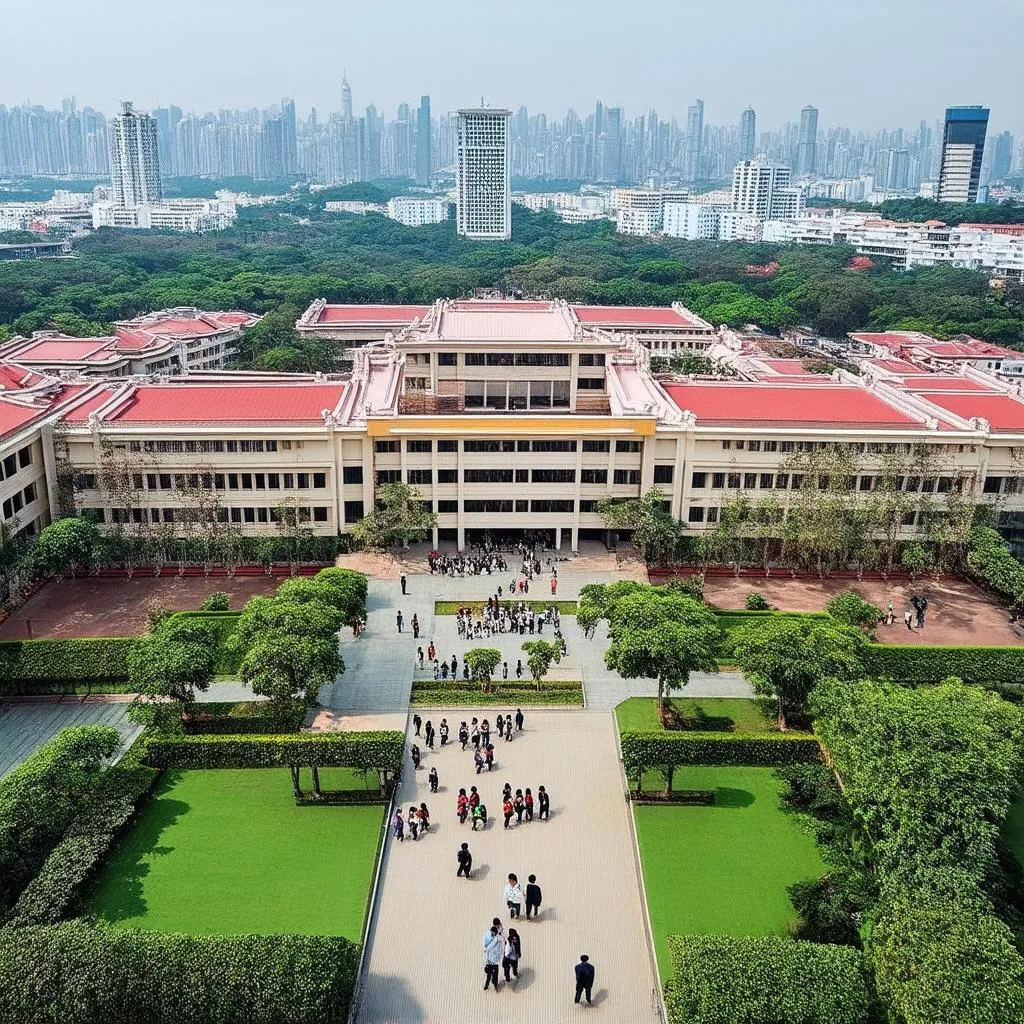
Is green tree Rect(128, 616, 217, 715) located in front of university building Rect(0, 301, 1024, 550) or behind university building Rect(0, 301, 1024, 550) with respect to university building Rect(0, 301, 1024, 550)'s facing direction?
in front

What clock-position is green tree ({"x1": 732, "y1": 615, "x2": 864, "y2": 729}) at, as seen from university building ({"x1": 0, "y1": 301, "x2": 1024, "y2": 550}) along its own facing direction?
The green tree is roughly at 11 o'clock from the university building.

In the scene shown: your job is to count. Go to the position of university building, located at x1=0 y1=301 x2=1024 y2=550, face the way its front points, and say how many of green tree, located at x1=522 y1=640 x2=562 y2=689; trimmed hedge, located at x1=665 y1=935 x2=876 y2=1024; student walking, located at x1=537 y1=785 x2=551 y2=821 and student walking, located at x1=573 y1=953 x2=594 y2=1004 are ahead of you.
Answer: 4

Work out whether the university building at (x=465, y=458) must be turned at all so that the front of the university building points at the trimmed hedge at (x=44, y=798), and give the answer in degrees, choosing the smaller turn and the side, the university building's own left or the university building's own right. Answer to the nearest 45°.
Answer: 0° — it already faces it

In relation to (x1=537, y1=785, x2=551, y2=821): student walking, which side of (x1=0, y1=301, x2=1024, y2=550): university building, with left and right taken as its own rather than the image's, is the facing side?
front

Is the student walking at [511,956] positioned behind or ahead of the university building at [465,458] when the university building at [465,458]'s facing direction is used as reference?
ahead

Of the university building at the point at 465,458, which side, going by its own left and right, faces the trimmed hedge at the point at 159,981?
front

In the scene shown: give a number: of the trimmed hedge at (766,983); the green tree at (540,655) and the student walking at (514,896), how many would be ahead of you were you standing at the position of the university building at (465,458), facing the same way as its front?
3

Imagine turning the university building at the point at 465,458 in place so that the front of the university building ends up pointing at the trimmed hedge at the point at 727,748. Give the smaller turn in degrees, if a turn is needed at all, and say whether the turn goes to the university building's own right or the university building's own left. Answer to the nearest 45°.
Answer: approximately 45° to the university building's own left

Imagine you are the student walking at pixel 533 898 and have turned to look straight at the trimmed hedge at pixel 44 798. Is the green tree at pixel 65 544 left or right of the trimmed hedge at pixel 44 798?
right

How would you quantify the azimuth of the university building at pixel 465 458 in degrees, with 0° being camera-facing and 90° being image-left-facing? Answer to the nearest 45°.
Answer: approximately 0°

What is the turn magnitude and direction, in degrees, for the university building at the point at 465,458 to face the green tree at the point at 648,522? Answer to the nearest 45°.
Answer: approximately 90° to its left

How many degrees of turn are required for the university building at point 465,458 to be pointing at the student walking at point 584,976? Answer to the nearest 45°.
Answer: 0° — it already faces them
